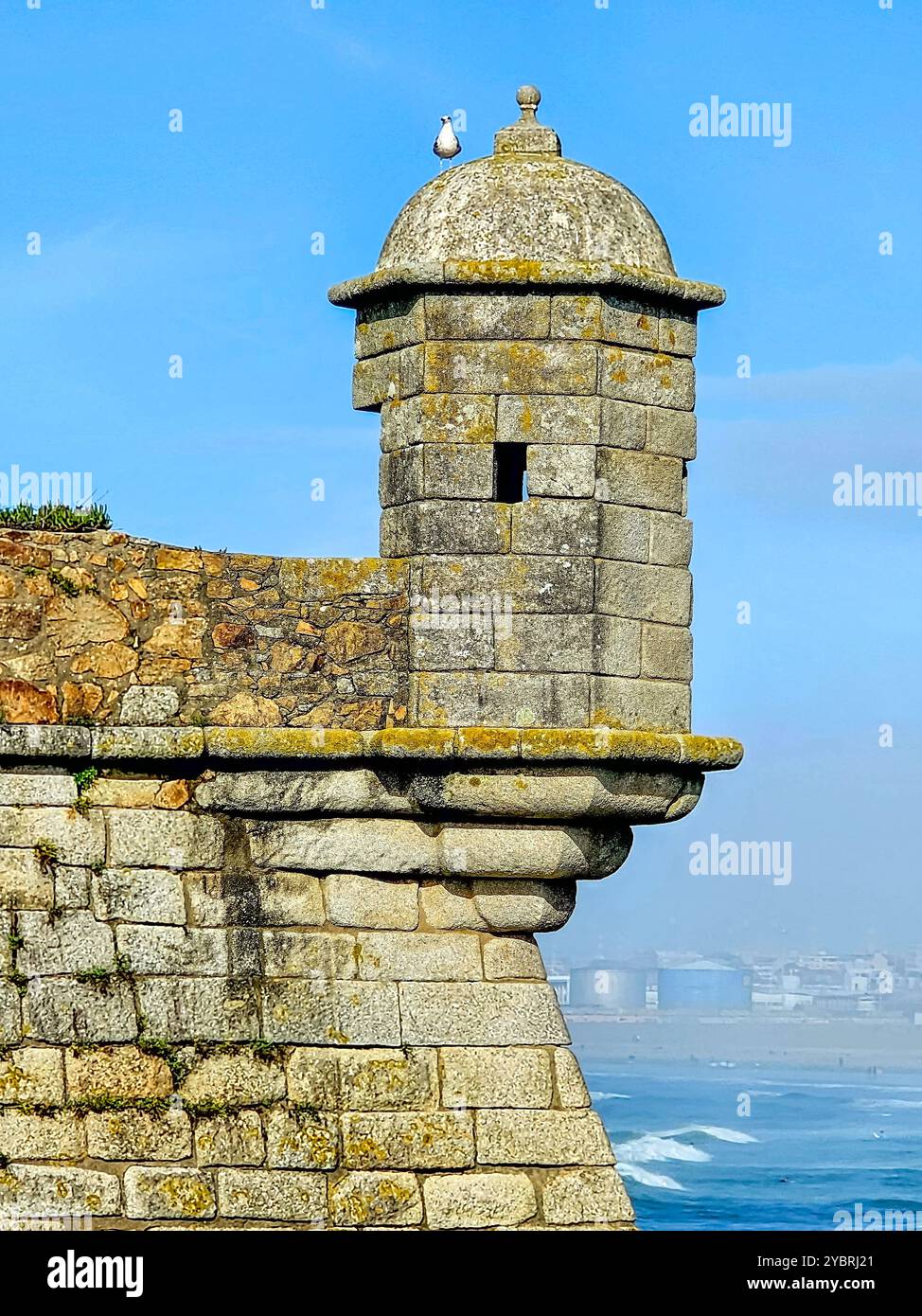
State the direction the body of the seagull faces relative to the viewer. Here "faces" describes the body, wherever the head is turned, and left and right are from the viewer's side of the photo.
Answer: facing the viewer
